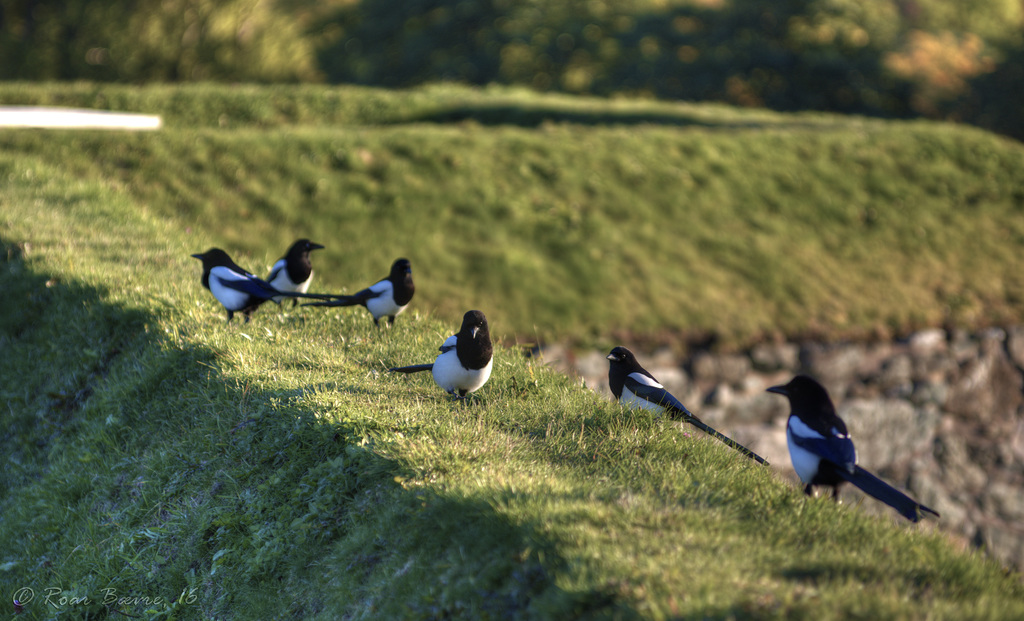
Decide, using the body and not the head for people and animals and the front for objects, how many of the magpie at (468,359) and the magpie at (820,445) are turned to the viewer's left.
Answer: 1

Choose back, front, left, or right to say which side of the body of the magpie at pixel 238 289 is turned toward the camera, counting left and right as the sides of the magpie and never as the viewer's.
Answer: left

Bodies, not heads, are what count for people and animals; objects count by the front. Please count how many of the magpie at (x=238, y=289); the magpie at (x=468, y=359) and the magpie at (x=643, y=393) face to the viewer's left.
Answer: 2

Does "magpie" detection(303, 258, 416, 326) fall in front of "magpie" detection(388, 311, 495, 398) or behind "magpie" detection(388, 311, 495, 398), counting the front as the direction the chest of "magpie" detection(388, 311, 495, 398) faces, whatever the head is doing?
behind

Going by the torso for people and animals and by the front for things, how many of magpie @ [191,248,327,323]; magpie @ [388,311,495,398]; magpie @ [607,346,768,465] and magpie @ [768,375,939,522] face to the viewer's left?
3

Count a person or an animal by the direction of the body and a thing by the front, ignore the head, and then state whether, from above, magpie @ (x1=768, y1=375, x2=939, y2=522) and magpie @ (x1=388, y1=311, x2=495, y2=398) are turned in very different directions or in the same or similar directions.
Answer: very different directions

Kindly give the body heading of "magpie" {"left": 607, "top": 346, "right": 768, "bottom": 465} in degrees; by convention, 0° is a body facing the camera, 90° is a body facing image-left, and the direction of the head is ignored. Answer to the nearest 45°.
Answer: approximately 90°

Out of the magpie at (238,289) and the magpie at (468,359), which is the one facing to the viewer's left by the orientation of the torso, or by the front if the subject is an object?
the magpie at (238,289)

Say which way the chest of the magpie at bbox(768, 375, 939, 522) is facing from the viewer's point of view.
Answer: to the viewer's left
